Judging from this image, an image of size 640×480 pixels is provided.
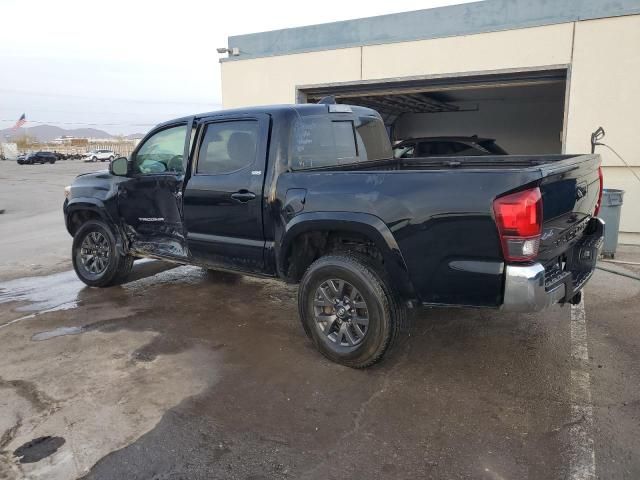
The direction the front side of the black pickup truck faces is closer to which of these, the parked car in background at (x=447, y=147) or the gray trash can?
the parked car in background

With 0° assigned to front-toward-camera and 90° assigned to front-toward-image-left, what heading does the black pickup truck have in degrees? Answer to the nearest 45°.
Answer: approximately 135°

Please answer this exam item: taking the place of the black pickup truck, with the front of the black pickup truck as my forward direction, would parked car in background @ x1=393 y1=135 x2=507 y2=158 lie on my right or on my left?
on my right

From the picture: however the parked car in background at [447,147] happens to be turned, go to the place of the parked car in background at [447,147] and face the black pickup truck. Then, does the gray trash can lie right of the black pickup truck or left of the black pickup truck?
left

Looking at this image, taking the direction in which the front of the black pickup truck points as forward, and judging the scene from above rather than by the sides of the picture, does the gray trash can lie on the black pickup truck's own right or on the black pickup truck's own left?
on the black pickup truck's own right

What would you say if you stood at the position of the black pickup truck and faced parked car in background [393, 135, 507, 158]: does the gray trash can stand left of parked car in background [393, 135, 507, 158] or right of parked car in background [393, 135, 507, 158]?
right
